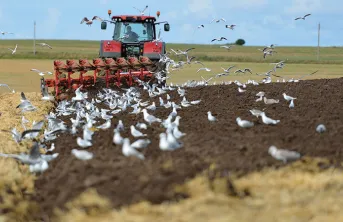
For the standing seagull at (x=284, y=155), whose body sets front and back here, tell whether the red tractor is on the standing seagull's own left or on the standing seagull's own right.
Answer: on the standing seagull's own right

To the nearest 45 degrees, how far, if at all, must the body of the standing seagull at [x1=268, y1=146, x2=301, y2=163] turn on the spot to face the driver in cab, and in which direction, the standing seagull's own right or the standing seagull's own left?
approximately 90° to the standing seagull's own right

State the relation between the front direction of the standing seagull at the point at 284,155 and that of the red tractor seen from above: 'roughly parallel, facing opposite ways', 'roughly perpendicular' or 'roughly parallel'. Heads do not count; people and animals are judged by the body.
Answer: roughly perpendicular

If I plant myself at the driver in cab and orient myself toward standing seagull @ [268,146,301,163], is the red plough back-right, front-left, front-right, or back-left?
front-right

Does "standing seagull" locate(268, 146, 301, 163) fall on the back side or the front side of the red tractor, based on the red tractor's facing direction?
on the back side

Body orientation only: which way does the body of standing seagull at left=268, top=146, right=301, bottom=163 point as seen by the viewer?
to the viewer's left

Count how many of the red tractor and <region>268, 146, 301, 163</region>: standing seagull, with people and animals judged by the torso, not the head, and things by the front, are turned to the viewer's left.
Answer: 1
